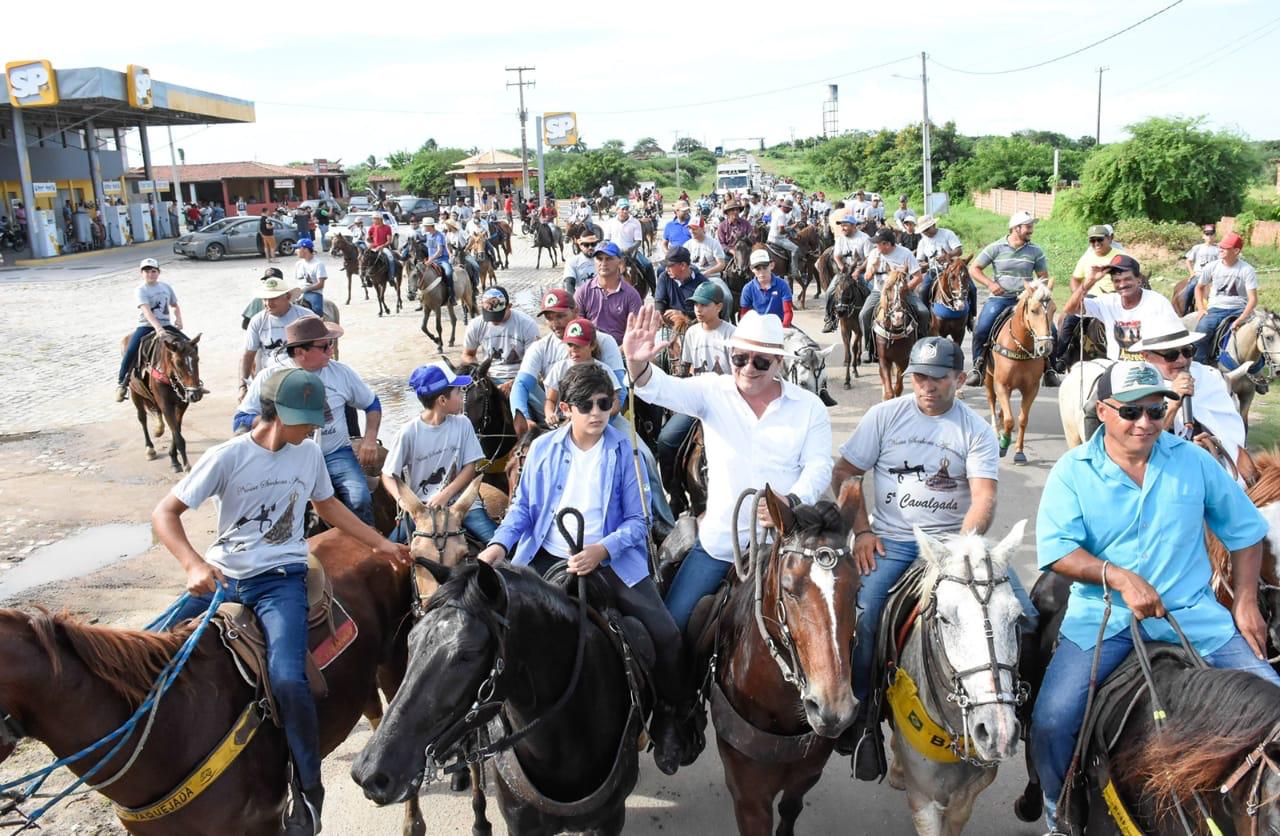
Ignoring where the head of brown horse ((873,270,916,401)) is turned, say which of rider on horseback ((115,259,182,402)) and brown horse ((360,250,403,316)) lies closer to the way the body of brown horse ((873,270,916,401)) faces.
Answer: the rider on horseback

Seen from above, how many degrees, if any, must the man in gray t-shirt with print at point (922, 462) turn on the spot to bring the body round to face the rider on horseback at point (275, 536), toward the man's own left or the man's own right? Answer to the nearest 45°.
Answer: approximately 45° to the man's own right

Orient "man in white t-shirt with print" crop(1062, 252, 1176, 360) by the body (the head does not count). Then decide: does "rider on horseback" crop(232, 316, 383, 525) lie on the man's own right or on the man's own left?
on the man's own right

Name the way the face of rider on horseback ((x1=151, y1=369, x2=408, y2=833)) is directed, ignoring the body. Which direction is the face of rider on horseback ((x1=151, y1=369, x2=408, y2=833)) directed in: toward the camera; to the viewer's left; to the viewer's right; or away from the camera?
to the viewer's right

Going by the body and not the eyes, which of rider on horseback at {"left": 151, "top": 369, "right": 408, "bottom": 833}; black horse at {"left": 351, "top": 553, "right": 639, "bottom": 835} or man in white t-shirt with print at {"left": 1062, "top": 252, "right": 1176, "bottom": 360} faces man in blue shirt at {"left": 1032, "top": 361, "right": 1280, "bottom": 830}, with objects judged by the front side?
the man in white t-shirt with print

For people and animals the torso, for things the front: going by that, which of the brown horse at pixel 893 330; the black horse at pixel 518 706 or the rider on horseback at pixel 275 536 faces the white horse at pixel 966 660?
the brown horse

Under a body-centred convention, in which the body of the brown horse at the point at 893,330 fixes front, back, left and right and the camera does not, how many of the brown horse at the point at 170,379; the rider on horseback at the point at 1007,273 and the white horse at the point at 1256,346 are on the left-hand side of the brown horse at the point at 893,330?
2

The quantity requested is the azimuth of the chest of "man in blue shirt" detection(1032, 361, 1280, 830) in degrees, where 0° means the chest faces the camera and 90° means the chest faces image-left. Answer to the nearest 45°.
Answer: approximately 0°

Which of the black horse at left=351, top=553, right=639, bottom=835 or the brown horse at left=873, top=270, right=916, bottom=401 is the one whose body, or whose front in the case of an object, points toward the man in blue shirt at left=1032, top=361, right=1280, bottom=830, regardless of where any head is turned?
the brown horse

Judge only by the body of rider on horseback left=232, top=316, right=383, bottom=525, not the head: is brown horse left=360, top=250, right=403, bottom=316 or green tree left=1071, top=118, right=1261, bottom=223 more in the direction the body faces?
the green tree
